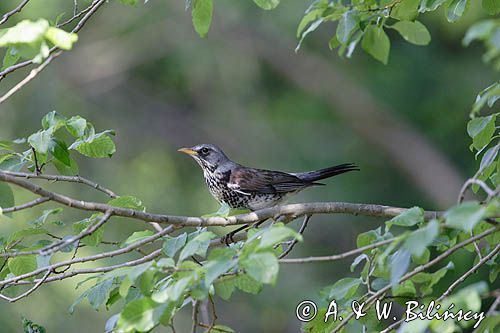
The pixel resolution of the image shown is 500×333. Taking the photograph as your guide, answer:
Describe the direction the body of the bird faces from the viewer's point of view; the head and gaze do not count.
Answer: to the viewer's left

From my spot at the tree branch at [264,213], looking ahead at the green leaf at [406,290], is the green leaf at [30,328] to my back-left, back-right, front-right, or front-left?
back-right

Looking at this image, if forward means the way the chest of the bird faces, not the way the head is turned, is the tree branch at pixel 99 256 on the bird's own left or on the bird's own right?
on the bird's own left

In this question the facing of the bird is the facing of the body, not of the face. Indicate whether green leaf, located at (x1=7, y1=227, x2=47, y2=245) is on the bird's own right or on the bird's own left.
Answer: on the bird's own left
